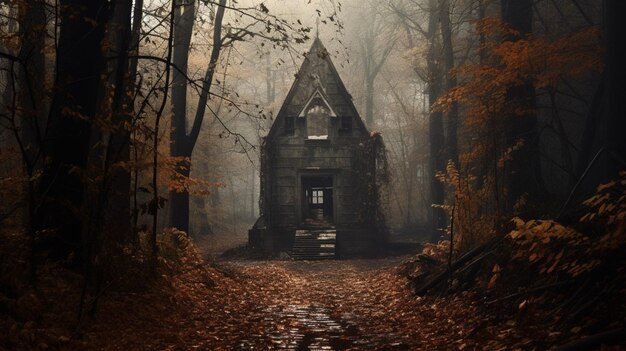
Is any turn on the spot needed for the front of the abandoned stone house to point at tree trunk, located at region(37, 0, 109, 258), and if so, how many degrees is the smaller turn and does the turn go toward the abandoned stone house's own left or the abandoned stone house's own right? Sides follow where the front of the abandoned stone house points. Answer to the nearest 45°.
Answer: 0° — it already faces it

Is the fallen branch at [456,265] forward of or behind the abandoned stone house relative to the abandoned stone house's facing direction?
forward

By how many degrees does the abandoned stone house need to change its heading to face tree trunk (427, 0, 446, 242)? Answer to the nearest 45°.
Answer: approximately 90° to its left

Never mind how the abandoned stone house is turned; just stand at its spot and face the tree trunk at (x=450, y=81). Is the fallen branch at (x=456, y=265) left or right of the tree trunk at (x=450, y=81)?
right

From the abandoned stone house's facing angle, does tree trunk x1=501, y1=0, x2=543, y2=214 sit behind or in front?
in front

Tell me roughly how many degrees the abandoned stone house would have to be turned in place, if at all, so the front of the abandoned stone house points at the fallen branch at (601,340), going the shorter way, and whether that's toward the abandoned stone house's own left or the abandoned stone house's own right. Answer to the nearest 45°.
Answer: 0° — it already faces it

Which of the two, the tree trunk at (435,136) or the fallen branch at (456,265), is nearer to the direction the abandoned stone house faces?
the fallen branch

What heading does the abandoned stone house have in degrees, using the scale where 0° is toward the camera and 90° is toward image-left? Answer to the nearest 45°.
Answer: approximately 0°

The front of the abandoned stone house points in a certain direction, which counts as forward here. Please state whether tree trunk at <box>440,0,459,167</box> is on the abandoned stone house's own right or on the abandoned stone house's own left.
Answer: on the abandoned stone house's own left
